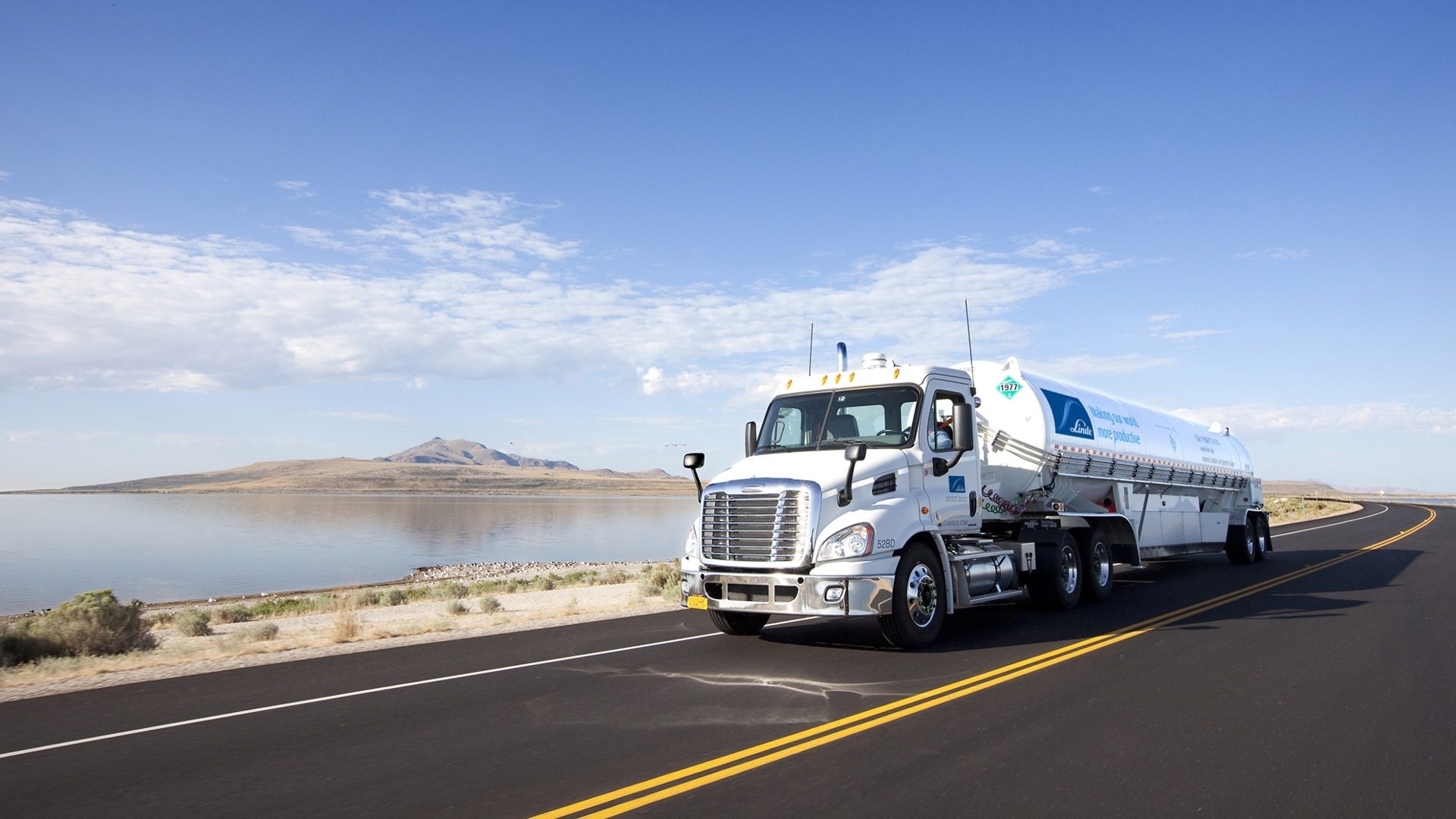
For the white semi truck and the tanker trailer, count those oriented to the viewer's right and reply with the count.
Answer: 0

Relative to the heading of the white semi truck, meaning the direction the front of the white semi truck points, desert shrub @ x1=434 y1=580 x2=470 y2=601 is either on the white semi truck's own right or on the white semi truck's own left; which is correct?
on the white semi truck's own right

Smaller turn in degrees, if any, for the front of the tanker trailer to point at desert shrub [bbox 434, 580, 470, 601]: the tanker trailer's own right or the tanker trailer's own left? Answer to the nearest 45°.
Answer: approximately 45° to the tanker trailer's own right

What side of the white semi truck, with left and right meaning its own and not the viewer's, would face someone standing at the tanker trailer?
back

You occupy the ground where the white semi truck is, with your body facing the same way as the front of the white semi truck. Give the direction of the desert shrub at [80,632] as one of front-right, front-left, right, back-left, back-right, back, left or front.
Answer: front-right

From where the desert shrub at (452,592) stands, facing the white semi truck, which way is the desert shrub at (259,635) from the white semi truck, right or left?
right

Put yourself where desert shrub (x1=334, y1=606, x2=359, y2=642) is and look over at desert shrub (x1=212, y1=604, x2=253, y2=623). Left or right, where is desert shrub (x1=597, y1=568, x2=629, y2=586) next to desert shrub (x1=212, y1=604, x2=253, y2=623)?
right

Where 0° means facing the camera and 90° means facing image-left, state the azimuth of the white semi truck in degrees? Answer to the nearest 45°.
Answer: approximately 45°

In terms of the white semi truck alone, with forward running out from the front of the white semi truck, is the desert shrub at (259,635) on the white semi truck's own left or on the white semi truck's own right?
on the white semi truck's own right

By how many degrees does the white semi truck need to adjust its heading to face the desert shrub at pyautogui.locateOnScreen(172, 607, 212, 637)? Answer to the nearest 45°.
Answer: approximately 45° to its right

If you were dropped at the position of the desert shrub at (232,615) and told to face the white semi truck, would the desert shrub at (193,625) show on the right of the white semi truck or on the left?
right
